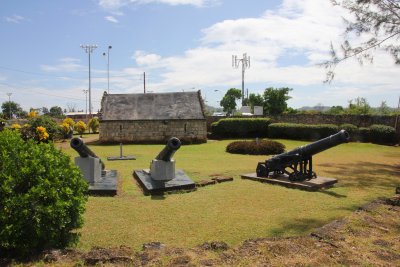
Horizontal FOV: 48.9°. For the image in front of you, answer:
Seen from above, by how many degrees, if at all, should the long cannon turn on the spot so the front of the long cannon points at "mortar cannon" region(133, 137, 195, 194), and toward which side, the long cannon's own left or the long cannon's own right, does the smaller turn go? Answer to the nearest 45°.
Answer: approximately 180°

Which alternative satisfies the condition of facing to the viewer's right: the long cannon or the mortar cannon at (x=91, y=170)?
the long cannon

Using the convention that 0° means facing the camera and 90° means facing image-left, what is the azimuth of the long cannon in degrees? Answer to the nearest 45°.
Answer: approximately 270°

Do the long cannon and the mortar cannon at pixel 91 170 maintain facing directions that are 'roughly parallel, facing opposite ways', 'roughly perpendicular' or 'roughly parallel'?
roughly perpendicular

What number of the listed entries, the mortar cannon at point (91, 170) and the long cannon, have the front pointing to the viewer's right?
1

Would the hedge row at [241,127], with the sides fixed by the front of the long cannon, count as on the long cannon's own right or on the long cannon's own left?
on the long cannon's own left
